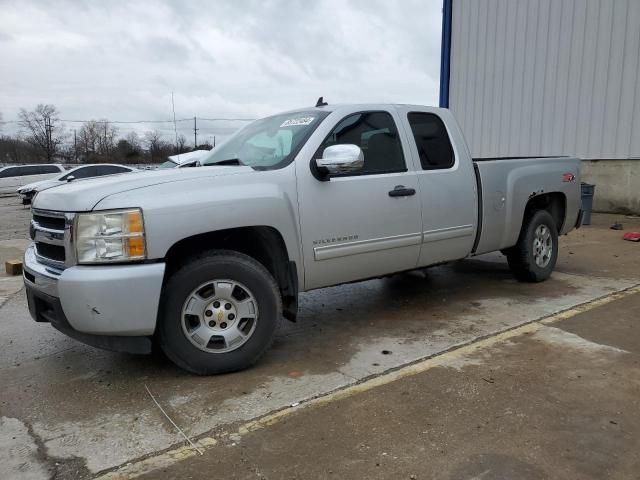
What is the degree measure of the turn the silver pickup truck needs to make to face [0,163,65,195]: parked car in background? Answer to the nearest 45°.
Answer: approximately 90° to its right
